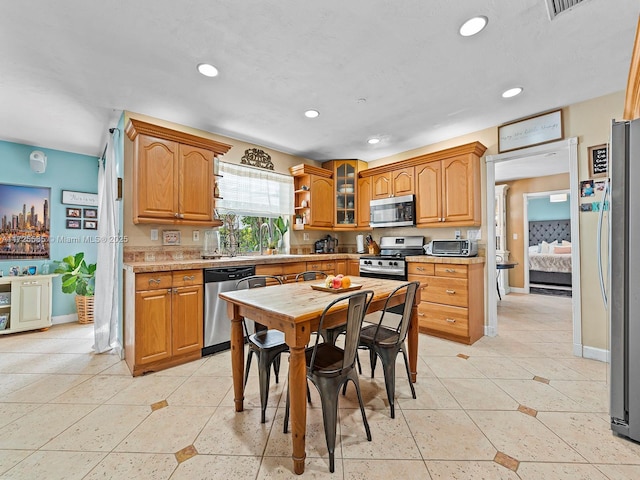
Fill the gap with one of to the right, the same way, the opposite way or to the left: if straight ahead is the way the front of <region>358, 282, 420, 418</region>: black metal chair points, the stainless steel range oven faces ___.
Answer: to the left

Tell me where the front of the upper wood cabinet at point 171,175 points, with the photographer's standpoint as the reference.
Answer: facing the viewer and to the right of the viewer

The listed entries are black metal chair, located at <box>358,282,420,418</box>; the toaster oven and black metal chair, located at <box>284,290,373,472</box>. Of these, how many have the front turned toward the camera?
1

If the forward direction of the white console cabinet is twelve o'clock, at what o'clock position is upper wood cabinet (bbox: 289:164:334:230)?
The upper wood cabinet is roughly at 10 o'clock from the white console cabinet.

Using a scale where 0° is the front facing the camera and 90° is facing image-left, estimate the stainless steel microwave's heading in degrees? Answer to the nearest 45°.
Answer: approximately 45°

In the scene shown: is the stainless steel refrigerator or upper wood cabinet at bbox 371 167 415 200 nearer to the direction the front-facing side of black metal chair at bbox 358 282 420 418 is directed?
the upper wood cabinet

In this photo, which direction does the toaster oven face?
toward the camera

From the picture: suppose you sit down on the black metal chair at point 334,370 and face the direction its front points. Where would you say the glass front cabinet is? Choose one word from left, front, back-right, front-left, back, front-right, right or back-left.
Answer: front-right

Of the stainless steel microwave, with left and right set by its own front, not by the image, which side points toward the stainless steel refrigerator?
left

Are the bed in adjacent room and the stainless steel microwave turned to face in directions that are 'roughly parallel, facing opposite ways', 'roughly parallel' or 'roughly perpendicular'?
roughly parallel

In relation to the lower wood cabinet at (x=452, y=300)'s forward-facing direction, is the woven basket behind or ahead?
ahead

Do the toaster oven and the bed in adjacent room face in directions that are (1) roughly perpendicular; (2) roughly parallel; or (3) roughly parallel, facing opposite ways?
roughly parallel

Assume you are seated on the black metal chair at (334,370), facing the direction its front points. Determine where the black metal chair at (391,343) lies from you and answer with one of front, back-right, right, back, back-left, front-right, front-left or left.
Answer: right
